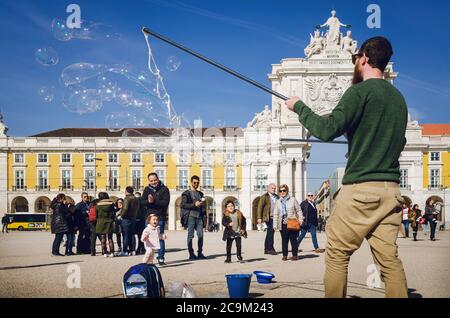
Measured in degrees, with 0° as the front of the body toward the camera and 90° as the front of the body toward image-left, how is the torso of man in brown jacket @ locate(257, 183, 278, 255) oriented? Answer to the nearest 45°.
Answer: approximately 315°

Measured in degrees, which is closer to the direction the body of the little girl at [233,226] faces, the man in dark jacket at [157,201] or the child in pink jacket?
the child in pink jacket

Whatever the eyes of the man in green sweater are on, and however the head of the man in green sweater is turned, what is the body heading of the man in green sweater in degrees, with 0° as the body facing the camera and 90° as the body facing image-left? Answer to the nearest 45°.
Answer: approximately 135°

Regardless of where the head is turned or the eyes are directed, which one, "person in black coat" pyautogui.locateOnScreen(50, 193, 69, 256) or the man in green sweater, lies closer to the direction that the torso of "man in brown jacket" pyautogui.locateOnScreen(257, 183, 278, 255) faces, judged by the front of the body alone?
the man in green sweater

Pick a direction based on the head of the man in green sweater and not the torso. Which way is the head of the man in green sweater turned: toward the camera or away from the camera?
away from the camera

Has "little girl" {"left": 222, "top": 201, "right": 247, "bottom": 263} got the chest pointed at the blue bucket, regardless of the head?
yes
